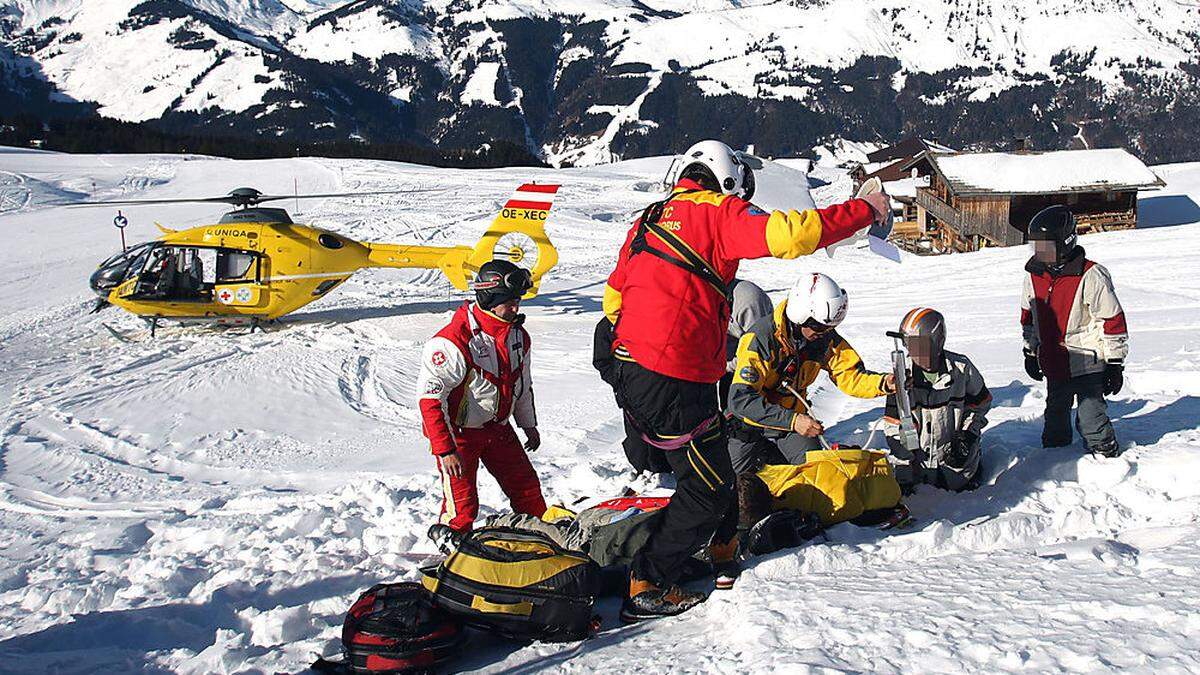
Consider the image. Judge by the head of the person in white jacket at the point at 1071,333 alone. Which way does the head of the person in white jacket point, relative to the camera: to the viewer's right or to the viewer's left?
to the viewer's left

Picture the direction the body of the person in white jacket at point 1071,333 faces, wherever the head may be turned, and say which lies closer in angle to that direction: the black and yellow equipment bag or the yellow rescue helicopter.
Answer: the black and yellow equipment bag

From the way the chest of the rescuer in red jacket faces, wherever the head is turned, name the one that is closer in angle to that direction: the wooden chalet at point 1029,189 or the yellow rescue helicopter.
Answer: the wooden chalet

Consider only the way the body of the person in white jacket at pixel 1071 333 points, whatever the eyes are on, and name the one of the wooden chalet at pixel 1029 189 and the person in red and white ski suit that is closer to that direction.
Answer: the person in red and white ski suit

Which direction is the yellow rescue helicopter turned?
to the viewer's left

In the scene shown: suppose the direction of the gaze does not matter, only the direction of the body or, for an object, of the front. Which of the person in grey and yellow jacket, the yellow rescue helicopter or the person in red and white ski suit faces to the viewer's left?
the yellow rescue helicopter

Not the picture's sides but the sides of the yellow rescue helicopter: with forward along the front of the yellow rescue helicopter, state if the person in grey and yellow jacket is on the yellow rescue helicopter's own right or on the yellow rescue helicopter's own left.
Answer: on the yellow rescue helicopter's own left

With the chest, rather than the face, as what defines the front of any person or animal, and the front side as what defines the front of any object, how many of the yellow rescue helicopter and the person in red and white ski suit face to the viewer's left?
1

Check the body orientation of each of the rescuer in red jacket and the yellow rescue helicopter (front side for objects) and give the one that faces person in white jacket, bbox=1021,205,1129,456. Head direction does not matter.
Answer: the rescuer in red jacket

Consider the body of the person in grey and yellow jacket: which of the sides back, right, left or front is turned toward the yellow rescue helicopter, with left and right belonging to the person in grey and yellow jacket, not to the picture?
back

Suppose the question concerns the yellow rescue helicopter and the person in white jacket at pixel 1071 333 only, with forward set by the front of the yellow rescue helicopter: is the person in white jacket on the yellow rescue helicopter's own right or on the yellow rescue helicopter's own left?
on the yellow rescue helicopter's own left

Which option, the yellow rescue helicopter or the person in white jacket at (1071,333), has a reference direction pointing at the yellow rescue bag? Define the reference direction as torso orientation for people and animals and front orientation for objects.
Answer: the person in white jacket

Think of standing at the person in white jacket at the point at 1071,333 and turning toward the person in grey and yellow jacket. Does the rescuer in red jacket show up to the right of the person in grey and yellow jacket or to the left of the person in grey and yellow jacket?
left

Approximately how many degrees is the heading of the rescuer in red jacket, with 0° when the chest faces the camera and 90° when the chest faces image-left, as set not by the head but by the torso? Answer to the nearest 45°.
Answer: approximately 225°

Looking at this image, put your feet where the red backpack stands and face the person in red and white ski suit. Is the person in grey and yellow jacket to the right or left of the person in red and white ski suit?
right
